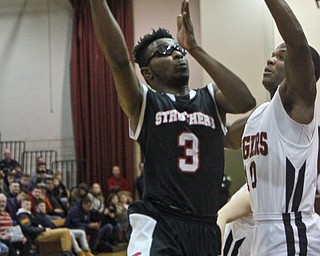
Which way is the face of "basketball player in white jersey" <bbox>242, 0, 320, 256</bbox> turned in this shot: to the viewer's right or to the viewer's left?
to the viewer's left

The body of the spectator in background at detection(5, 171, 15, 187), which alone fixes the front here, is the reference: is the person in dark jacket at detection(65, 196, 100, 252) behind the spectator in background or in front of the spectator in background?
in front

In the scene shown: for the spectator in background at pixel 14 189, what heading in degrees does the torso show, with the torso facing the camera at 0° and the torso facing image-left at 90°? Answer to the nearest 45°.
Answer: approximately 315°

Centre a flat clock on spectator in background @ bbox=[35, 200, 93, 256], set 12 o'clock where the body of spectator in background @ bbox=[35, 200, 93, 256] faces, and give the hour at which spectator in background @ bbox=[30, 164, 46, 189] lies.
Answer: spectator in background @ bbox=[30, 164, 46, 189] is roughly at 7 o'clock from spectator in background @ bbox=[35, 200, 93, 256].

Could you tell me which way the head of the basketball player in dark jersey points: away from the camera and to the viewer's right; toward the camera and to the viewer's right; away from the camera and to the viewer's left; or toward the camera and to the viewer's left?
toward the camera and to the viewer's right

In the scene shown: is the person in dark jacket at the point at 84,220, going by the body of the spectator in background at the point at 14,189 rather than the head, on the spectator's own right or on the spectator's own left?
on the spectator's own left

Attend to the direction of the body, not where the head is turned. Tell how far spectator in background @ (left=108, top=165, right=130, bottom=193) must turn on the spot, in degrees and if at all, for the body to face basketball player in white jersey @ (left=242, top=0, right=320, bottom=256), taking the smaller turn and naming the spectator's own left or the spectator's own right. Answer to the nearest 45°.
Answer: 0° — they already face them

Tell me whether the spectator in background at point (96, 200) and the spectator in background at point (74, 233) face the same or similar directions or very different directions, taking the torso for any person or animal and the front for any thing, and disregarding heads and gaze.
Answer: same or similar directions

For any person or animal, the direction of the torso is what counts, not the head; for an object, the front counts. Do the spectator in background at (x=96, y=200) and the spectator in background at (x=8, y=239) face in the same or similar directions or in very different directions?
same or similar directions

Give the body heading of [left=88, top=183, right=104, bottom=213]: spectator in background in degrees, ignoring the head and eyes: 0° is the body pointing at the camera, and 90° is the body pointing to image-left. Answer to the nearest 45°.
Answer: approximately 315°

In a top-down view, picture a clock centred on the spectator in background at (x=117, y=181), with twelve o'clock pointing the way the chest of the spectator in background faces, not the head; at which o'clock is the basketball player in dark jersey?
The basketball player in dark jersey is roughly at 12 o'clock from the spectator in background.

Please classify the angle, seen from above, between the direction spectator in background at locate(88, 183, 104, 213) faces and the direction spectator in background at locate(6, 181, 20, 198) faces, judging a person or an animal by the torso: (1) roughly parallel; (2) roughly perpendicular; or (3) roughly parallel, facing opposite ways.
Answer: roughly parallel

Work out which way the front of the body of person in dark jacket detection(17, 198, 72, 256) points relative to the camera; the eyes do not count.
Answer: to the viewer's right

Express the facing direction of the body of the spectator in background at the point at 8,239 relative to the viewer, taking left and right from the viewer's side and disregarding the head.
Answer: facing the viewer and to the right of the viewer

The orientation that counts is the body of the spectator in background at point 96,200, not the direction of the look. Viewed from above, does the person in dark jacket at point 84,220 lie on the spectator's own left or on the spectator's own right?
on the spectator's own right
